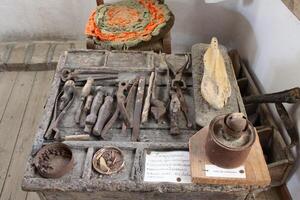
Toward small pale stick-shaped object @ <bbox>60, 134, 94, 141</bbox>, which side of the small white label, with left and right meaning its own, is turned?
right

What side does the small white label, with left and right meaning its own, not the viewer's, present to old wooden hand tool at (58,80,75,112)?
right

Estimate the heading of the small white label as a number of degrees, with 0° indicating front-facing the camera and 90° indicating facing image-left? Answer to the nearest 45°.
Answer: approximately 0°

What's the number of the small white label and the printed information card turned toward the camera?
2

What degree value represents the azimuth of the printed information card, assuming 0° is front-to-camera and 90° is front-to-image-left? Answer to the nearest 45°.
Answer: approximately 0°

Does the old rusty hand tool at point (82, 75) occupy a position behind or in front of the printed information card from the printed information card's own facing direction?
behind
